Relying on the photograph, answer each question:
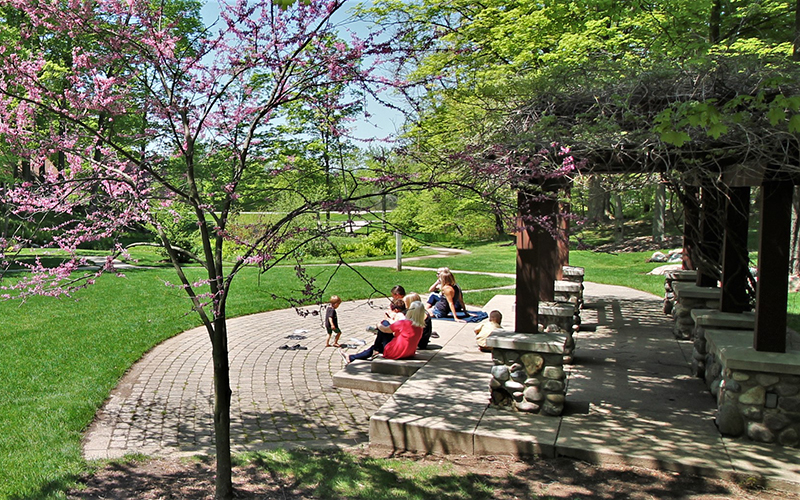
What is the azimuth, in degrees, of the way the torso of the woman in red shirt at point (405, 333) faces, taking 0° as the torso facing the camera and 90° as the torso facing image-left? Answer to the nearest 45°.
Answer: approximately 135°

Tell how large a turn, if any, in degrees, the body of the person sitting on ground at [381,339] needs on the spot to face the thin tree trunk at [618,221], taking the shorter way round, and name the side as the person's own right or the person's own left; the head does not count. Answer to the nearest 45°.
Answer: approximately 135° to the person's own right

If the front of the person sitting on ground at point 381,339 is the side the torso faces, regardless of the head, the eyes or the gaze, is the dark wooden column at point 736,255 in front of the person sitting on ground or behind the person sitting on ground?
behind

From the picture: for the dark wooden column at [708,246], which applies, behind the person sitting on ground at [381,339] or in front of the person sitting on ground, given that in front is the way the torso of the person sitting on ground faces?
behind

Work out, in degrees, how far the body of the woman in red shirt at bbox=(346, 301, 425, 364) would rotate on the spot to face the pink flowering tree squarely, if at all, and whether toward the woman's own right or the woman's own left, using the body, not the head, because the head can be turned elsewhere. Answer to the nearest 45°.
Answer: approximately 90° to the woman's own left

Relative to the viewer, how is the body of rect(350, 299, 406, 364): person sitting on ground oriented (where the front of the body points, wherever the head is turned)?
to the viewer's left

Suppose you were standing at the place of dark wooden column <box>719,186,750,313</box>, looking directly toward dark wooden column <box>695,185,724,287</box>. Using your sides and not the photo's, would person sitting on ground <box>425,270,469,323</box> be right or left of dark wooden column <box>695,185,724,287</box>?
left

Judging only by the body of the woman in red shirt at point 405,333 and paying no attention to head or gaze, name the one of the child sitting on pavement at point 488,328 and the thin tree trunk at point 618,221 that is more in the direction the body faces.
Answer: the thin tree trunk
